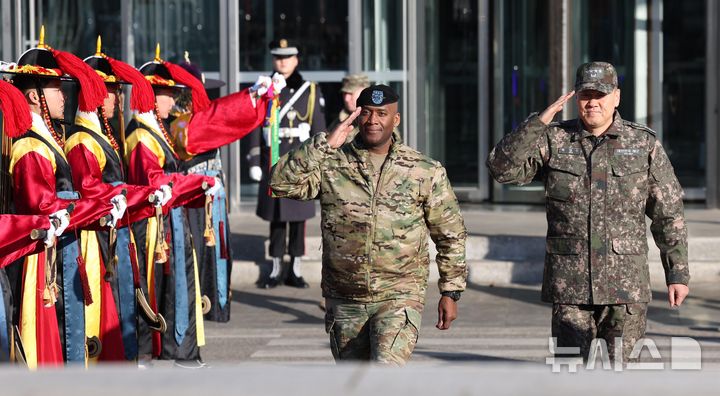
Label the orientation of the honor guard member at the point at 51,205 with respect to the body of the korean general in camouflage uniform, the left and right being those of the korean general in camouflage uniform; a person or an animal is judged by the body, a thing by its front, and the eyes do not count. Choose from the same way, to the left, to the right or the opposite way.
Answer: to the left

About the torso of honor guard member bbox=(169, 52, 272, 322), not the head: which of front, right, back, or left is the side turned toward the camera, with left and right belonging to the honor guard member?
right

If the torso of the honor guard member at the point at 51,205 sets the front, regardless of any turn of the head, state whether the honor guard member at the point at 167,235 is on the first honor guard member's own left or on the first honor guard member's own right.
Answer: on the first honor guard member's own left

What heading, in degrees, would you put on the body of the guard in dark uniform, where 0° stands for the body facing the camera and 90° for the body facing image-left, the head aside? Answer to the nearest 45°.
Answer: approximately 0°

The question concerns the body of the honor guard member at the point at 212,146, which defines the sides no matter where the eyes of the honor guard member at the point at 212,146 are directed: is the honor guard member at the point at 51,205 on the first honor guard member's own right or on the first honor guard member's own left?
on the first honor guard member's own right

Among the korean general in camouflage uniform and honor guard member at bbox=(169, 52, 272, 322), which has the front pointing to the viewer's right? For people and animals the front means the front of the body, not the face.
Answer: the honor guard member

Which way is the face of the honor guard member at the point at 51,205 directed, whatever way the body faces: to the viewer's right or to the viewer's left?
to the viewer's right

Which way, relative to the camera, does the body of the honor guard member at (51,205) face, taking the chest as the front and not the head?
to the viewer's right

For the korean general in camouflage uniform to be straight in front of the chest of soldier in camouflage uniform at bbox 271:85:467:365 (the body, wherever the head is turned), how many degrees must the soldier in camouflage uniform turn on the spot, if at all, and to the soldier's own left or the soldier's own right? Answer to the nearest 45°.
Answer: approximately 90° to the soldier's own left
